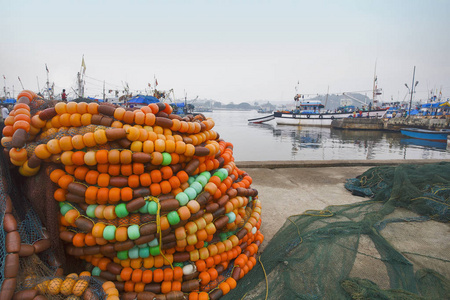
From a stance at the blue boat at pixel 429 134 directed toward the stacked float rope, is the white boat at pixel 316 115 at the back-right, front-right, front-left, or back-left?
back-right

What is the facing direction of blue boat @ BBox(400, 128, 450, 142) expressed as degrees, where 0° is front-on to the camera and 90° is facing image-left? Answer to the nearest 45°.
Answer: approximately 90°

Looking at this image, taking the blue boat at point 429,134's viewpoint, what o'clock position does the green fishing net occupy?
The green fishing net is roughly at 9 o'clock from the blue boat.

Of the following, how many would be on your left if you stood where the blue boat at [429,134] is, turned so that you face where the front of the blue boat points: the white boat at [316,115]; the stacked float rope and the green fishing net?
2

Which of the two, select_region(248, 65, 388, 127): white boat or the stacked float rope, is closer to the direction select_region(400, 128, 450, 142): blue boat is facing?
the white boat

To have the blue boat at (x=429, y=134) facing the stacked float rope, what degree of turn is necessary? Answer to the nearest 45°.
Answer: approximately 90° to its left
